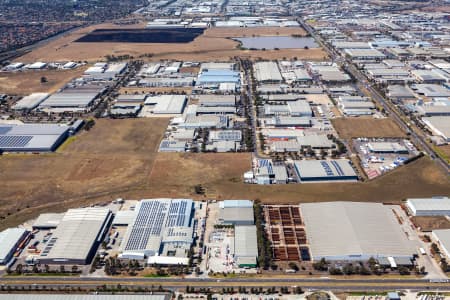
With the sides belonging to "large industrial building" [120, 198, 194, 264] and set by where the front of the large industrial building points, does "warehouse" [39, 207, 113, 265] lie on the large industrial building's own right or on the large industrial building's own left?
on the large industrial building's own right

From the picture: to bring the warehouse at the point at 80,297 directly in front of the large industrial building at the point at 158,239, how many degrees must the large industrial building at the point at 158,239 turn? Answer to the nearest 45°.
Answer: approximately 90° to its right

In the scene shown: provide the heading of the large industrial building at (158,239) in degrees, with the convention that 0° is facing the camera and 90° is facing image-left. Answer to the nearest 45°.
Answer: approximately 0°

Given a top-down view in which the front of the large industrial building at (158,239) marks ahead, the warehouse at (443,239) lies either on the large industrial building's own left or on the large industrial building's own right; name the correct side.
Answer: on the large industrial building's own left

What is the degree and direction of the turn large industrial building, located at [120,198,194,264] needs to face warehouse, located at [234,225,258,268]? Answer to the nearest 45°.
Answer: approximately 90° to its left

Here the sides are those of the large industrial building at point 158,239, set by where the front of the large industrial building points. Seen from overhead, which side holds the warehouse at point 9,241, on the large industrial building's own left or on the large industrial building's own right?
on the large industrial building's own right

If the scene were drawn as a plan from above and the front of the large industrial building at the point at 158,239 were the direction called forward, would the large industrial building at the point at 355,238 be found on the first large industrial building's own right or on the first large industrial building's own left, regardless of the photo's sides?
on the first large industrial building's own left
